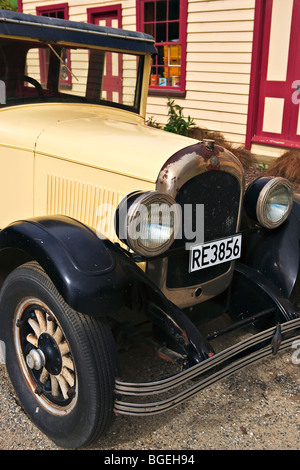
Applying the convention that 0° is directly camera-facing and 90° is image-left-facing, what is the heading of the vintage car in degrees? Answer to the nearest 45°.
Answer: approximately 315°

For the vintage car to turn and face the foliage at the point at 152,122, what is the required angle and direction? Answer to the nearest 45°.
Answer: approximately 135° to its left

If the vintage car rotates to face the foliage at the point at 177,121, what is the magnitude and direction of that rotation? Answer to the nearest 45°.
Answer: approximately 135° to its left
